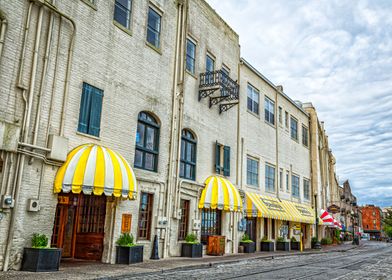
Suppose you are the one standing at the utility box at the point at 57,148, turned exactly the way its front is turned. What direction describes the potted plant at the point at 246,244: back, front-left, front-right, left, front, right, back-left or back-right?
left

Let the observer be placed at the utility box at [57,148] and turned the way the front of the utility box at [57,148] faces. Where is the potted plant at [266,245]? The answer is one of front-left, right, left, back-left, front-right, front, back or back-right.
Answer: left

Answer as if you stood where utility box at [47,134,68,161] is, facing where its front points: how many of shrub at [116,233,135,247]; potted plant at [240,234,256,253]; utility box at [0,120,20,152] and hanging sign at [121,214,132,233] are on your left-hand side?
3

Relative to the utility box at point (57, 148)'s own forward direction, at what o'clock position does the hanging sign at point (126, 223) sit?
The hanging sign is roughly at 9 o'clock from the utility box.

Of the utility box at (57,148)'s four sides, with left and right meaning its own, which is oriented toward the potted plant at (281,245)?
left

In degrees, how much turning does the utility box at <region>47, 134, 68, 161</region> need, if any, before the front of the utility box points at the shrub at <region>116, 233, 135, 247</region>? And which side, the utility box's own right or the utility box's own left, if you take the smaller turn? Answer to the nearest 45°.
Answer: approximately 90° to the utility box's own left

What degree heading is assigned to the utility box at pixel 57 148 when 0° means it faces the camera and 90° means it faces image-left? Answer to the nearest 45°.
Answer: approximately 315°

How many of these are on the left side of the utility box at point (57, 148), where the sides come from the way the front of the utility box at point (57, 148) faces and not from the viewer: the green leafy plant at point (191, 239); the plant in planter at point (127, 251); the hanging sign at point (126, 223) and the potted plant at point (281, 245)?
4

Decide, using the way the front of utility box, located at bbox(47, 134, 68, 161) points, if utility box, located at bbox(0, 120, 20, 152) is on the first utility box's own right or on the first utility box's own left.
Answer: on the first utility box's own right

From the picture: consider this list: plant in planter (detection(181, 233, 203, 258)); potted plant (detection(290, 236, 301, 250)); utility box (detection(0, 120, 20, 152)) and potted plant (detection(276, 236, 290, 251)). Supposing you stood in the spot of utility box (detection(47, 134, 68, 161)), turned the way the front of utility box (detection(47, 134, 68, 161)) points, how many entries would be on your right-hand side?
1

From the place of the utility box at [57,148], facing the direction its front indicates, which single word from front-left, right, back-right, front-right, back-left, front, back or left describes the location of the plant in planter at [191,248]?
left

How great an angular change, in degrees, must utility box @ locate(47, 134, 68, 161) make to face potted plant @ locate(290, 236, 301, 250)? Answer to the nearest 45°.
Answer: approximately 90° to its left
